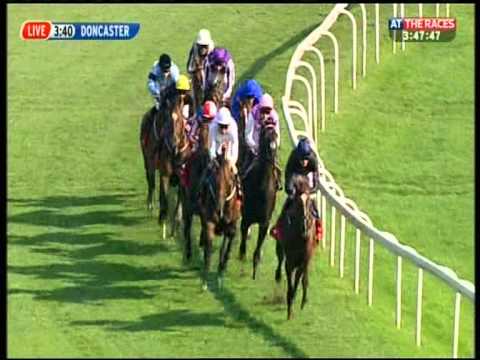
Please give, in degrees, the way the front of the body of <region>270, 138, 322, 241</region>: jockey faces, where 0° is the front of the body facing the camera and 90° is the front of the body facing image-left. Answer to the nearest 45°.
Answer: approximately 0°

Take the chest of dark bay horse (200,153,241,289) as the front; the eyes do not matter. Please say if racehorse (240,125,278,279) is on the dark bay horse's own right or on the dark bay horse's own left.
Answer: on the dark bay horse's own left

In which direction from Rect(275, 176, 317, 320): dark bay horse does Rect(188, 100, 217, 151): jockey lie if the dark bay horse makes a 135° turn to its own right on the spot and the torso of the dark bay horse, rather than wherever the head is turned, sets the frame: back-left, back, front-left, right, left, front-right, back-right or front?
front

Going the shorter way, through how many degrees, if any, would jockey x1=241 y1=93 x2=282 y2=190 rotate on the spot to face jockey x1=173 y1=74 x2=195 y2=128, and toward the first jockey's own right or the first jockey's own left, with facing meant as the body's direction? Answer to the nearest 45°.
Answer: approximately 135° to the first jockey's own right

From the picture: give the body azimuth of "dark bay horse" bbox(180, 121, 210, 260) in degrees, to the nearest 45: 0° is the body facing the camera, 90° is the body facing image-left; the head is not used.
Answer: approximately 0°
